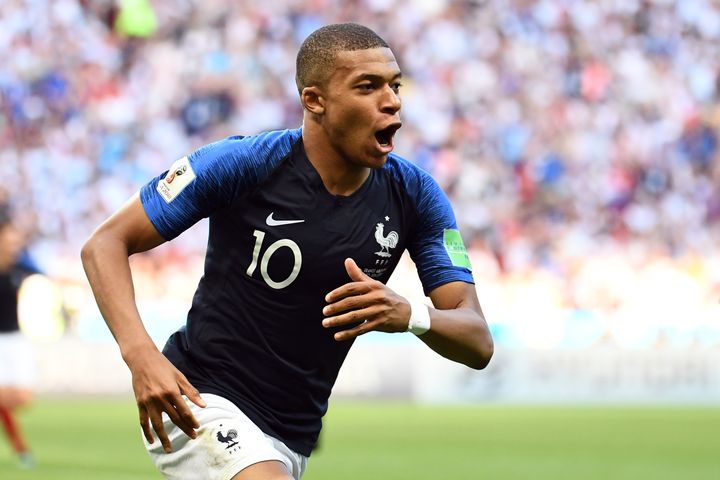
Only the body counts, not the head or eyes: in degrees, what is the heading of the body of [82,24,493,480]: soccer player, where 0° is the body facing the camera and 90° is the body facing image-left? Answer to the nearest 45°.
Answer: approximately 315°

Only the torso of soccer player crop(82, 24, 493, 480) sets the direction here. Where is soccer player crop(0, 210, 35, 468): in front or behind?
behind
